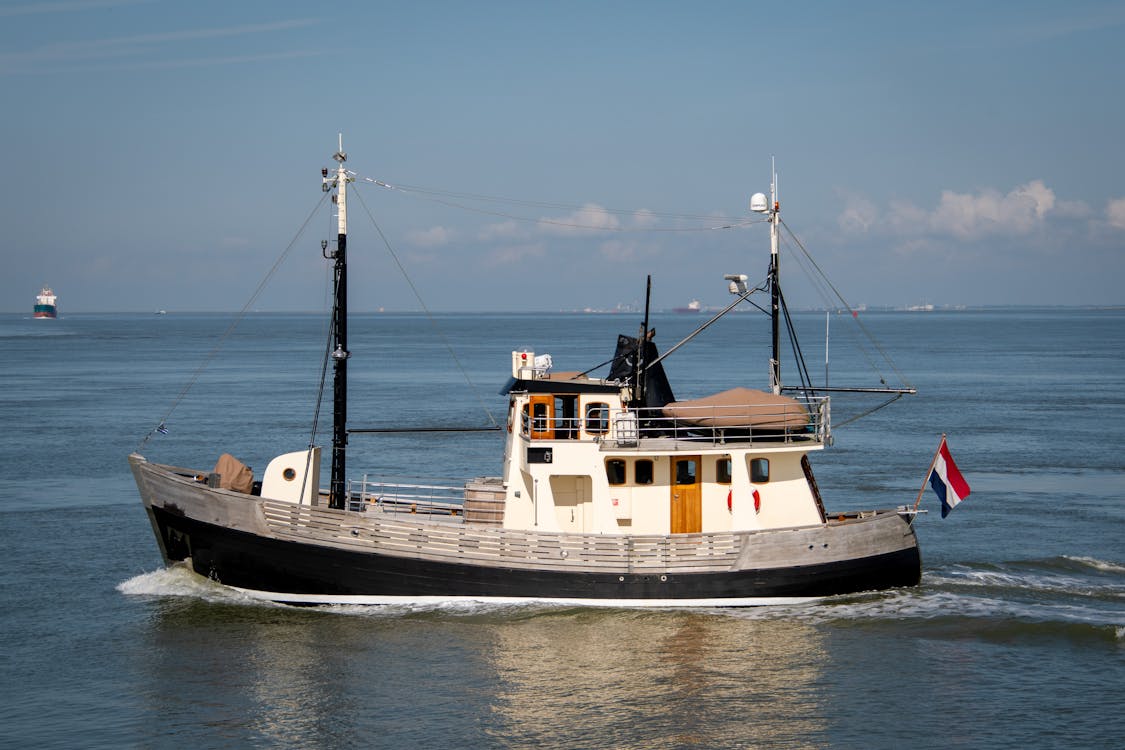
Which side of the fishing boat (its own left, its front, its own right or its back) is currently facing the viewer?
left
